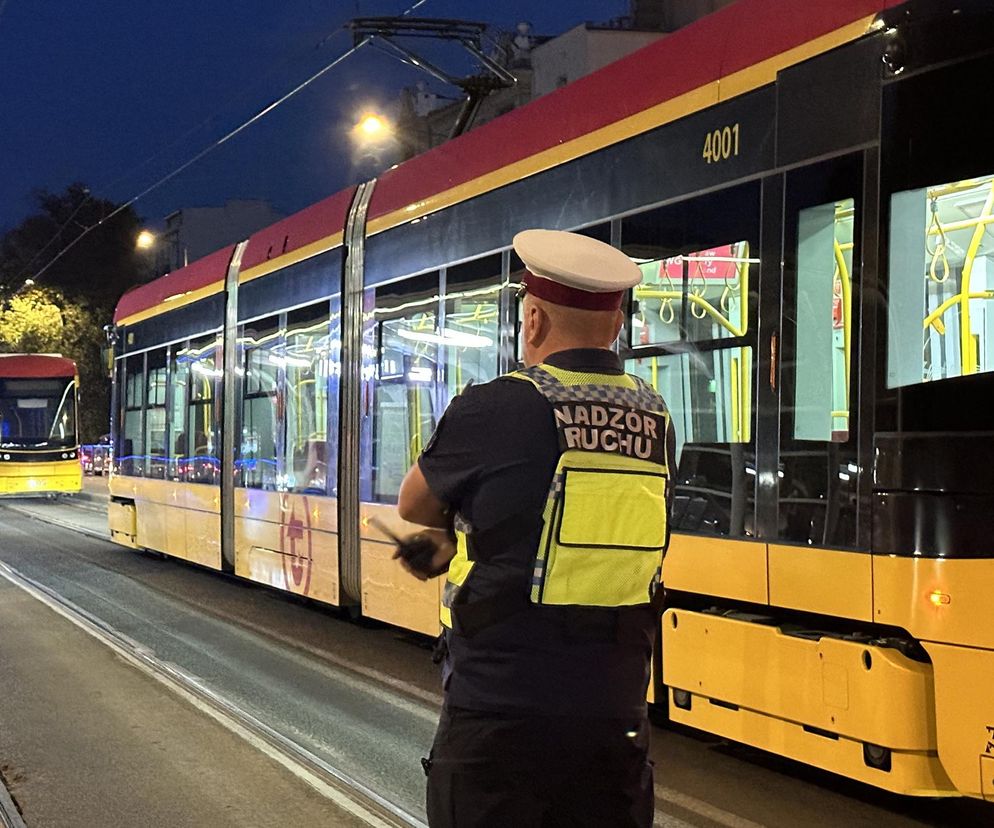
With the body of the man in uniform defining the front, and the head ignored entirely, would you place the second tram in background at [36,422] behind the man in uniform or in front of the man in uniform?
in front

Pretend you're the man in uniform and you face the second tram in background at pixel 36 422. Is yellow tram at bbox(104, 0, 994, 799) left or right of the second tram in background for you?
right

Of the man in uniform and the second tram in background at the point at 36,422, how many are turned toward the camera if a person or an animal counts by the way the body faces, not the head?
1

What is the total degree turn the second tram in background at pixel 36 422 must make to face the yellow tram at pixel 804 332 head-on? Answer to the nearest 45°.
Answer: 0° — it already faces it

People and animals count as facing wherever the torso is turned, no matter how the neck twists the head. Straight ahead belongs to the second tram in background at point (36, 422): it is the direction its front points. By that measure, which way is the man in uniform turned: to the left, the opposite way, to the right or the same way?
the opposite way

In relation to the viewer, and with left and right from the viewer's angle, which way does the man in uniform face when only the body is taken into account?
facing away from the viewer and to the left of the viewer

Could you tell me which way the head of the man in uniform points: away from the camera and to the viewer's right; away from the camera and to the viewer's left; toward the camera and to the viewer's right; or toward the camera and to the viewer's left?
away from the camera and to the viewer's left

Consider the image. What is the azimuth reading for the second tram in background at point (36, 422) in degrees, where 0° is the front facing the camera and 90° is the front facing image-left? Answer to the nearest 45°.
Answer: approximately 0°
